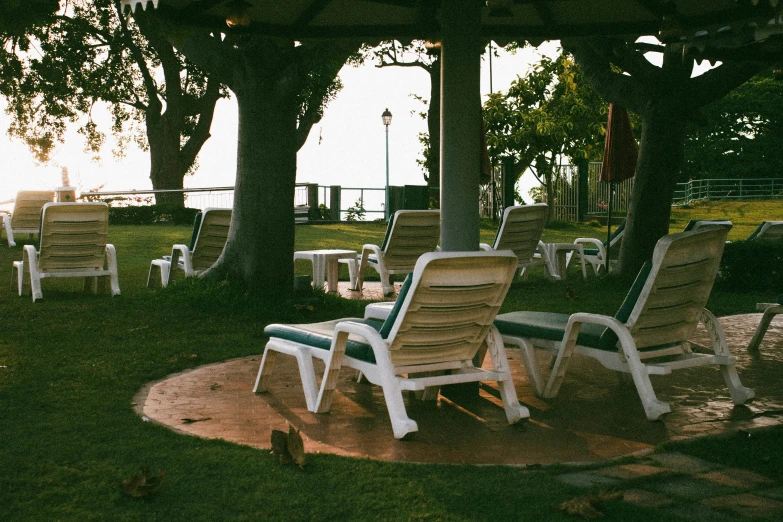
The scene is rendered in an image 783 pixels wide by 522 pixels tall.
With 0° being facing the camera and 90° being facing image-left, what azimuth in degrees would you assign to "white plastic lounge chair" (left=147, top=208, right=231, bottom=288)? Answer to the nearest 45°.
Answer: approximately 135°

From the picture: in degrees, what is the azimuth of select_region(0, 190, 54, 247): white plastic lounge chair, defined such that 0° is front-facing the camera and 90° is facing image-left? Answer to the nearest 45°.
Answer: approximately 135°

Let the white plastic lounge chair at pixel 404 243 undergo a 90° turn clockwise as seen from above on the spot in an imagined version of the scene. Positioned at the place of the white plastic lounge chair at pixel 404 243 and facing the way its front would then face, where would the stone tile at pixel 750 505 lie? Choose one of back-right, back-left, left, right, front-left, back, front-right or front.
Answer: back-right

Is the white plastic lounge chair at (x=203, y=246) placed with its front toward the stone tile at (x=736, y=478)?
no

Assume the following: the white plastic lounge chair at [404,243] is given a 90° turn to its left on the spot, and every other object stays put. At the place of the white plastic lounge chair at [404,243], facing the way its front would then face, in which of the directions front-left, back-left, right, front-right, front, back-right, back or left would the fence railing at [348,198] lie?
back-right

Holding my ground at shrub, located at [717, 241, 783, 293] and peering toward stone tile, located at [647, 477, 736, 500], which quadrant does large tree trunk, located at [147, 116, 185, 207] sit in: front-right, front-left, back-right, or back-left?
back-right

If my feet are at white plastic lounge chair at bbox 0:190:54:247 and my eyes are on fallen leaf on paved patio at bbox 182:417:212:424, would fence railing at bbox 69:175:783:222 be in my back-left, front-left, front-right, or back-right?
back-left

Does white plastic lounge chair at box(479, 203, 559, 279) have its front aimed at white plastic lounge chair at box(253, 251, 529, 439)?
no

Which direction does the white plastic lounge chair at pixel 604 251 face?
to the viewer's left

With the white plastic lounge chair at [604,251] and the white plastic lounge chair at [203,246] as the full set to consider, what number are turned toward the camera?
0

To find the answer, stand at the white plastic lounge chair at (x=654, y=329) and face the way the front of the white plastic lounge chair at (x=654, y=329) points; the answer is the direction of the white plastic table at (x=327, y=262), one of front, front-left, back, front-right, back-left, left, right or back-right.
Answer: front

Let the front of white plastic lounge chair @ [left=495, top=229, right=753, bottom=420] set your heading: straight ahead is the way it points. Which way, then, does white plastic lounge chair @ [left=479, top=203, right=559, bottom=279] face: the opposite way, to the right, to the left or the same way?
the same way

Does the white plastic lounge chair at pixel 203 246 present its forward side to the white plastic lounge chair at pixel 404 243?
no

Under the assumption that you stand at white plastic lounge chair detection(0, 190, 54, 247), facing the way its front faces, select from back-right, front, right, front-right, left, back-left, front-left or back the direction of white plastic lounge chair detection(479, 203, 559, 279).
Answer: back

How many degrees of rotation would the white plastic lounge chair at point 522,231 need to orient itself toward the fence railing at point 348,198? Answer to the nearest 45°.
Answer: approximately 45° to its right
